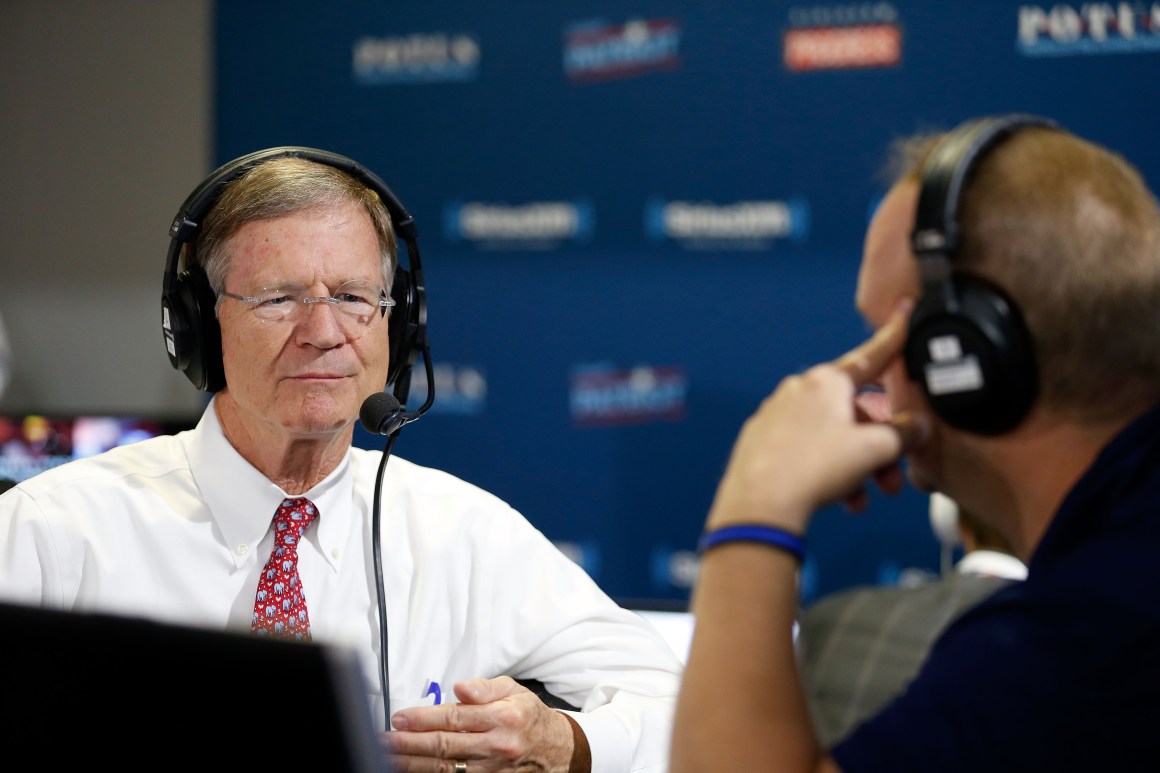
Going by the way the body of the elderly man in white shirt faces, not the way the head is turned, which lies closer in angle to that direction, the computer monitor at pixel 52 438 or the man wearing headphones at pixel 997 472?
the man wearing headphones

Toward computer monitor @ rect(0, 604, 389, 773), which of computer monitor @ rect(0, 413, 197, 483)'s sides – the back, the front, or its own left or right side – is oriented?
front

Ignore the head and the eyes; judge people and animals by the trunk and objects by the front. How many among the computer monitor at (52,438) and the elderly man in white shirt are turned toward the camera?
2

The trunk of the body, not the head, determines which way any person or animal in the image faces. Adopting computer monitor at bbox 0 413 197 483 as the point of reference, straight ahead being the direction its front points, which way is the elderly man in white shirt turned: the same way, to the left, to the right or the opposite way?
the same way

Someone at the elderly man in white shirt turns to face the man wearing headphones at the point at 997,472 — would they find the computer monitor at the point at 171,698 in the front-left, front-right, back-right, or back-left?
front-right

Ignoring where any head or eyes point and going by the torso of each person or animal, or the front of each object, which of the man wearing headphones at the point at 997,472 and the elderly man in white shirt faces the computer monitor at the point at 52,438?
the man wearing headphones

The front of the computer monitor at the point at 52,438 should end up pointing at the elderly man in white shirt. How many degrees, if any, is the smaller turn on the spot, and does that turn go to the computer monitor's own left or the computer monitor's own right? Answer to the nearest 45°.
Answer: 0° — it already faces them

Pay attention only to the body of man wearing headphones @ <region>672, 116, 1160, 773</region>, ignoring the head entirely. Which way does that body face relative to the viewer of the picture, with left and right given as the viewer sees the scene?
facing away from the viewer and to the left of the viewer

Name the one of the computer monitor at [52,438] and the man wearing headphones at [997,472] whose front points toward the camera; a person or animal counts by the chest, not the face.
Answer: the computer monitor

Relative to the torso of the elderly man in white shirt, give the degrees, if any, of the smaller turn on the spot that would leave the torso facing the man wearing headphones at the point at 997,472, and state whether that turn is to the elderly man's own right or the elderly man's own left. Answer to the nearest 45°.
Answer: approximately 45° to the elderly man's own left

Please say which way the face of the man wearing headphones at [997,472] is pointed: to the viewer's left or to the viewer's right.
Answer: to the viewer's left

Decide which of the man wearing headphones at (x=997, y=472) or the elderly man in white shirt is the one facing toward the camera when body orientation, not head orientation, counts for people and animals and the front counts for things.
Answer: the elderly man in white shirt

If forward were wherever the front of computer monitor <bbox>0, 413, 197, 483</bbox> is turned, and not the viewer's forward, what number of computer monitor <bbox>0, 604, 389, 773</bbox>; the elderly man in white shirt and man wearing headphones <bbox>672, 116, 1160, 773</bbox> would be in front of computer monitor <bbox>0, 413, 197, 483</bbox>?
3

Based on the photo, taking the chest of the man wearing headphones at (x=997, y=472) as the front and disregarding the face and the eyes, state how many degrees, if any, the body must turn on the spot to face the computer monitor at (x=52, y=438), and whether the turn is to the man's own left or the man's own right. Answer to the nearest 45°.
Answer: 0° — they already face it

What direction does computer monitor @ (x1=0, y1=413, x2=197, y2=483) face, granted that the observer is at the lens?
facing the viewer
